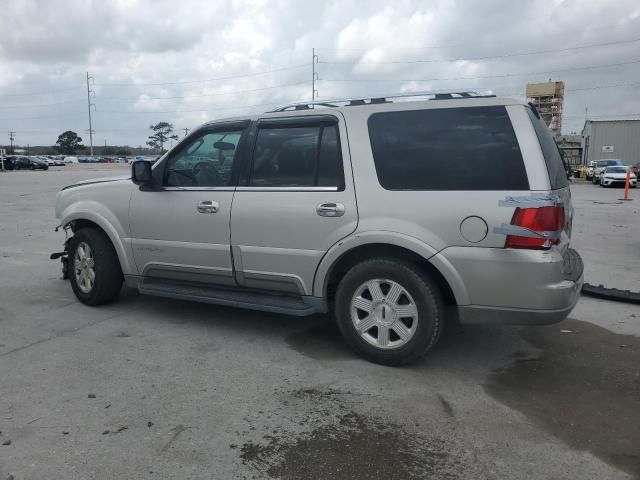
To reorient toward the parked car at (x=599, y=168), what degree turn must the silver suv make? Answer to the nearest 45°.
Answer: approximately 90° to its right

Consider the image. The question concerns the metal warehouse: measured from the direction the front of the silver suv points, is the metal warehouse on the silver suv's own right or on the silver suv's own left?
on the silver suv's own right

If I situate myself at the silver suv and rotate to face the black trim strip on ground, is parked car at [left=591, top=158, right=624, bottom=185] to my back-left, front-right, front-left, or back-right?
front-left

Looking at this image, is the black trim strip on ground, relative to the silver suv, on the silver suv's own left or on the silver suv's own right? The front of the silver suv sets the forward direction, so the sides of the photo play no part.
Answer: on the silver suv's own right

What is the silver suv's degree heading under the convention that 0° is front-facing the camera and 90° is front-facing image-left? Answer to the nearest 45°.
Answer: approximately 135°

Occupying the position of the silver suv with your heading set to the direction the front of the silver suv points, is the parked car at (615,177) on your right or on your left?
on your right

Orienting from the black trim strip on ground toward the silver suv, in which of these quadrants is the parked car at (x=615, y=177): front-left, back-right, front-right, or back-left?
back-right
